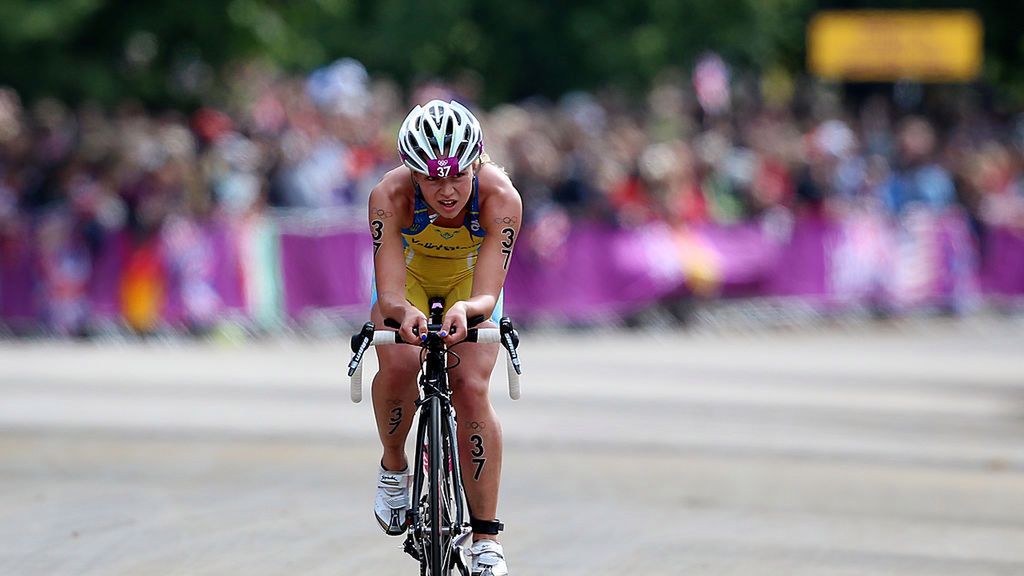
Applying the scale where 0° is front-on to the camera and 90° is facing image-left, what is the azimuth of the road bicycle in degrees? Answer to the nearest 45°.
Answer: approximately 0°

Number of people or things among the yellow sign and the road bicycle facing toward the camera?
2

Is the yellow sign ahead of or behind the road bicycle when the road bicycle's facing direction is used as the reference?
behind

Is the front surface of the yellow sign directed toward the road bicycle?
yes

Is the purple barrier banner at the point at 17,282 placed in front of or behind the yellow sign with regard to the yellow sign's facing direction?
in front
